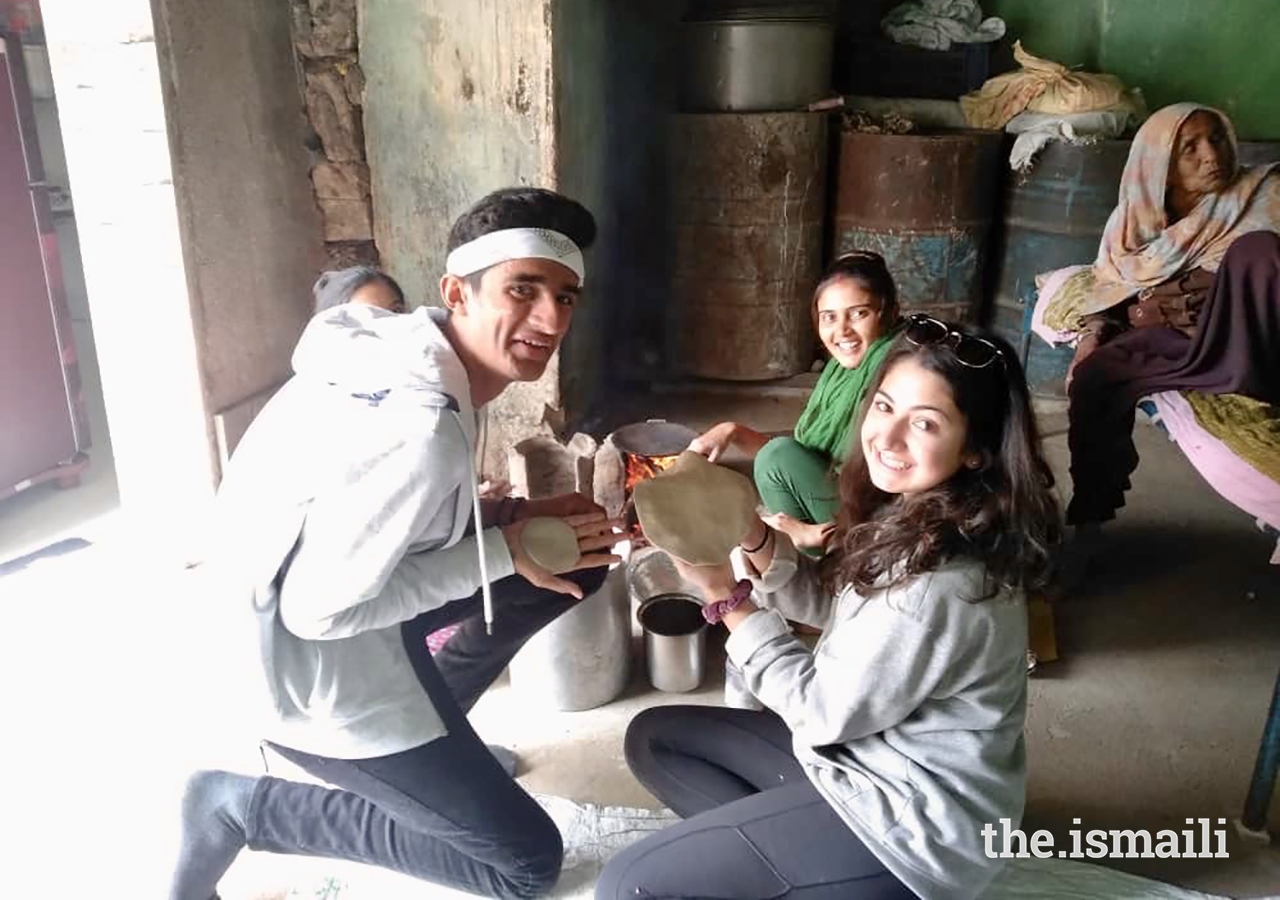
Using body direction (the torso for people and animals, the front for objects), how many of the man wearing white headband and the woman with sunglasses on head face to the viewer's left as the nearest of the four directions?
1

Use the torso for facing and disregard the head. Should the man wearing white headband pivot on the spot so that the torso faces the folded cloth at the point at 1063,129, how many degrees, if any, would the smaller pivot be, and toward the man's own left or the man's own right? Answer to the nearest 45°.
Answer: approximately 45° to the man's own left

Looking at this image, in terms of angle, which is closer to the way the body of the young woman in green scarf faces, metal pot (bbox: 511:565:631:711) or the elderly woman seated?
the metal pot

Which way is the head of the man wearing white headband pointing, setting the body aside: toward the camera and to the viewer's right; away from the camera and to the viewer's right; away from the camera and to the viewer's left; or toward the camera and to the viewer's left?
toward the camera and to the viewer's right

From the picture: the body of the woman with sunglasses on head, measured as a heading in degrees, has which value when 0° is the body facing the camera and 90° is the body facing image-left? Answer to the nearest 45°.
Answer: approximately 90°

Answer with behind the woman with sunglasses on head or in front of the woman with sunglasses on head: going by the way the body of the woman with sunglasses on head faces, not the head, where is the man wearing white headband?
in front

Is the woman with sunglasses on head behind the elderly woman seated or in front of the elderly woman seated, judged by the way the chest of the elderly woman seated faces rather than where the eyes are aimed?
in front

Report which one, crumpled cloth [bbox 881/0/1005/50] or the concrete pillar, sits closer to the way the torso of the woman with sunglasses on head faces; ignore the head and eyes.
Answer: the concrete pillar

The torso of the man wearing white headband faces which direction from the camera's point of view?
to the viewer's right
